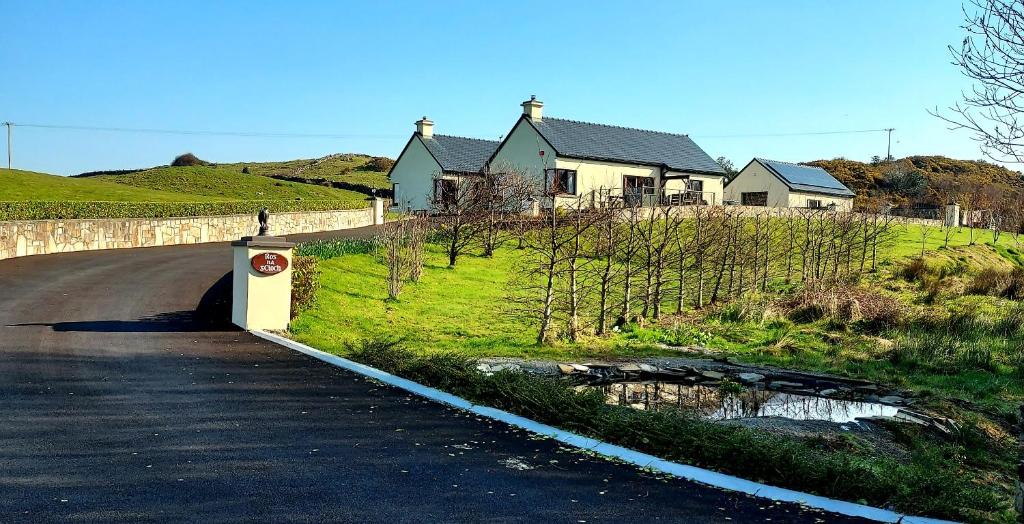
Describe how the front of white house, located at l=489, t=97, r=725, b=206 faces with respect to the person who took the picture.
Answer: facing the viewer and to the right of the viewer

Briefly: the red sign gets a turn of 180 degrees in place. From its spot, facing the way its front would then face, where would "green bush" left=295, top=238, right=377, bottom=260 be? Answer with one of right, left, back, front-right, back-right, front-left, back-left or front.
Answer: front

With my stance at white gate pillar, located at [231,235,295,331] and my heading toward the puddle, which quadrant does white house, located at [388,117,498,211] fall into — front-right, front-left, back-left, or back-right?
back-left

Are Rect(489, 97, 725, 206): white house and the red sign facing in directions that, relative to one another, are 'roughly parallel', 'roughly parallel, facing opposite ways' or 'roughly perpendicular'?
roughly parallel

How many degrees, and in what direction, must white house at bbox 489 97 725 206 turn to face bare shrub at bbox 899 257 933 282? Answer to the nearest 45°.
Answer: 0° — it already faces it

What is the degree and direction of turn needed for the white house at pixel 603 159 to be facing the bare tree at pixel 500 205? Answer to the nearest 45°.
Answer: approximately 45° to its right

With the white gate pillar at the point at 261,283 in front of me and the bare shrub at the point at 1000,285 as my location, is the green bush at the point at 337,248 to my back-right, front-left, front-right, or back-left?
front-right

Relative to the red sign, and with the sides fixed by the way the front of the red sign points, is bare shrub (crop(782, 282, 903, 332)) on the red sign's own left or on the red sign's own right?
on the red sign's own left

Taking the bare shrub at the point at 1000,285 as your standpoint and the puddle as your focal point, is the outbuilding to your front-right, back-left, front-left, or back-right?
back-right

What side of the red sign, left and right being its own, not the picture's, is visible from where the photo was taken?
front

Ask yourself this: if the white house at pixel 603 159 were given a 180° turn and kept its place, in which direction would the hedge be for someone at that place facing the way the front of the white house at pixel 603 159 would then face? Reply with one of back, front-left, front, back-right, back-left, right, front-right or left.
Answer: left

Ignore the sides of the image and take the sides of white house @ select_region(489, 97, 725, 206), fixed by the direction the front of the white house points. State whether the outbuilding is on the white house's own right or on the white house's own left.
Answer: on the white house's own left

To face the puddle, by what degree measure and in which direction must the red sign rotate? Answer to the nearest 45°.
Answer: approximately 45° to its left

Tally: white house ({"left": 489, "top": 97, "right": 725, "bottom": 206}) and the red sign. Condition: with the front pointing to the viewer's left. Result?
0

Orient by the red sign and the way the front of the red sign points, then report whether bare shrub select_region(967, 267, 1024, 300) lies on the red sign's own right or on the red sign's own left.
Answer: on the red sign's own left
